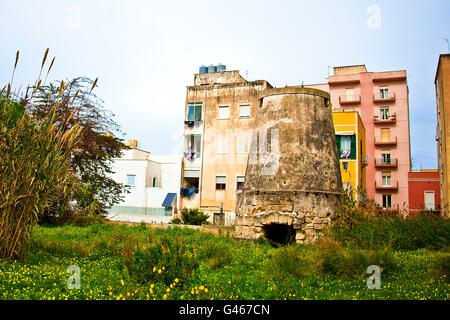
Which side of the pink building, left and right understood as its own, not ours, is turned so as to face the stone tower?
front

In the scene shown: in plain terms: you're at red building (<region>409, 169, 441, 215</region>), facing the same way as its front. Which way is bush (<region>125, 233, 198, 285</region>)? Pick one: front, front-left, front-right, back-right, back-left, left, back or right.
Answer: front

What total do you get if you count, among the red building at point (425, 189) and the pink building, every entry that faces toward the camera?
2

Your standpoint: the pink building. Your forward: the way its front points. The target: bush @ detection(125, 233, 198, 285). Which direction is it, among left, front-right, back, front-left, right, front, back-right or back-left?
front

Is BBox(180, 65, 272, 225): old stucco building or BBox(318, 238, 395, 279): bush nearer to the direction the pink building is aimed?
the bush

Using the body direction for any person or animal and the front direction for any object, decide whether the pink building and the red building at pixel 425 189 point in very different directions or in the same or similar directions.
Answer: same or similar directions

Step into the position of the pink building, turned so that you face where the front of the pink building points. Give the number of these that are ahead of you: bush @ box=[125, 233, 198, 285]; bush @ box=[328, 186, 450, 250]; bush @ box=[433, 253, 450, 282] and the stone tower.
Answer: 4

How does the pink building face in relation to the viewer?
toward the camera

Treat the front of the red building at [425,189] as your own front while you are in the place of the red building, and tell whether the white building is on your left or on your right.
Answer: on your right

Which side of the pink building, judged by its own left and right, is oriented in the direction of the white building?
right

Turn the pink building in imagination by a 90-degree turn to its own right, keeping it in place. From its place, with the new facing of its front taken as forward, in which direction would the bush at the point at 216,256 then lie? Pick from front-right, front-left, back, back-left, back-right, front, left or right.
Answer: left

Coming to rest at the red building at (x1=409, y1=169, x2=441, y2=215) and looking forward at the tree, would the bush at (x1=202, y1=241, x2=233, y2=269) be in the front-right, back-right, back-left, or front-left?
front-left

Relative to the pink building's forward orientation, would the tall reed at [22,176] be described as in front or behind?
in front
